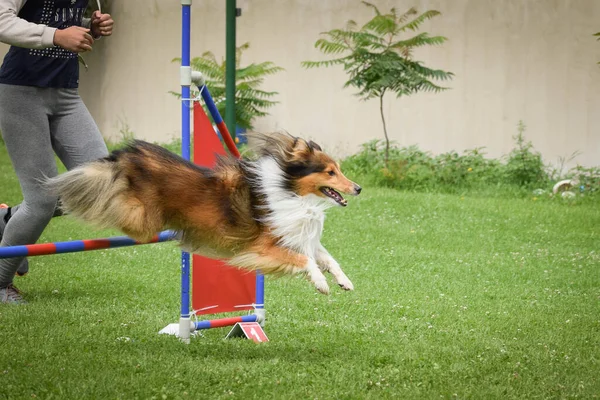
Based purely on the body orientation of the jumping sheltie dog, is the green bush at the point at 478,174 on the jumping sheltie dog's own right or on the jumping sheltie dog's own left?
on the jumping sheltie dog's own left

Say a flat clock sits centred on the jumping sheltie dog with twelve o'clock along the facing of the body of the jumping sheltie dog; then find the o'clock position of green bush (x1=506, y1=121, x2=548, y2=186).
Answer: The green bush is roughly at 10 o'clock from the jumping sheltie dog.

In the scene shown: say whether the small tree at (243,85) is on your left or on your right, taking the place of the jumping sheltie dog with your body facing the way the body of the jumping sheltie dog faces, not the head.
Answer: on your left

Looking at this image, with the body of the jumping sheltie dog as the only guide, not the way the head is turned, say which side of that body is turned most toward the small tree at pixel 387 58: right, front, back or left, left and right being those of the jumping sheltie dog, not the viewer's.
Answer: left

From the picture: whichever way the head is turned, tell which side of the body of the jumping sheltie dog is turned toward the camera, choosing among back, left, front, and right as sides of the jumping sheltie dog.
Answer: right

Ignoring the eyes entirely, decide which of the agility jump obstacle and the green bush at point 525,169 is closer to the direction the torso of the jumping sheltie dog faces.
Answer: the green bush
